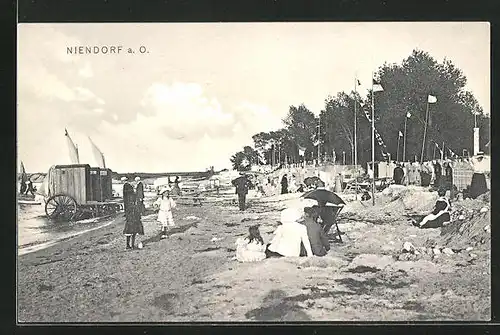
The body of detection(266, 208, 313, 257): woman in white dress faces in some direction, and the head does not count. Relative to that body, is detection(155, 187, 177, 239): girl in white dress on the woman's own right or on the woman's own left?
on the woman's own left

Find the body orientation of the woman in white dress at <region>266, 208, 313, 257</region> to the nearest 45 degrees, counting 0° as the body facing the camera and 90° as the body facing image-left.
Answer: approximately 180°

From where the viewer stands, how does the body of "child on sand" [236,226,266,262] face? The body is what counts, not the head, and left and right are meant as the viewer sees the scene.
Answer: facing away from the viewer

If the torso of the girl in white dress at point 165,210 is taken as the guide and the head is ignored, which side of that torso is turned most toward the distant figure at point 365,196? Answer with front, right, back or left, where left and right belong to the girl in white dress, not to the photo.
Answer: left

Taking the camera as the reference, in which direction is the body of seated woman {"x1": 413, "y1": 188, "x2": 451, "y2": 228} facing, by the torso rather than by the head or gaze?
to the viewer's left
